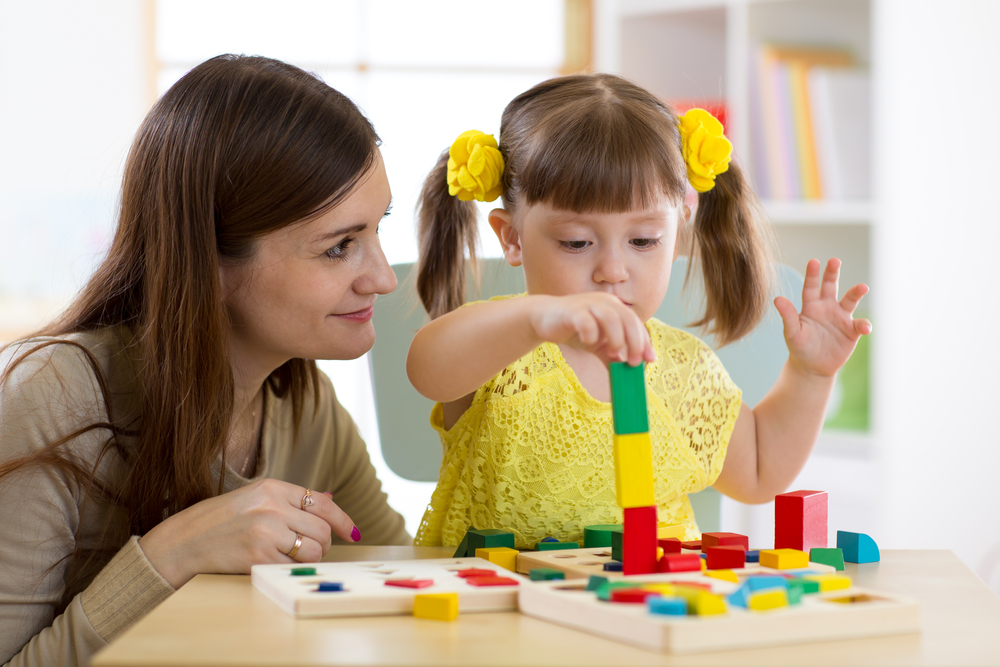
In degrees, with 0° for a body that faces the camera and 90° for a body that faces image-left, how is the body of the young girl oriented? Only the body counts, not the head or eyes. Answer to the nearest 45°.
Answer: approximately 0°

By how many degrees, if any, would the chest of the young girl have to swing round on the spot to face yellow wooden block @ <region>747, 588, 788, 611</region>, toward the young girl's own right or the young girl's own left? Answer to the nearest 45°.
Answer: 0° — they already face it
